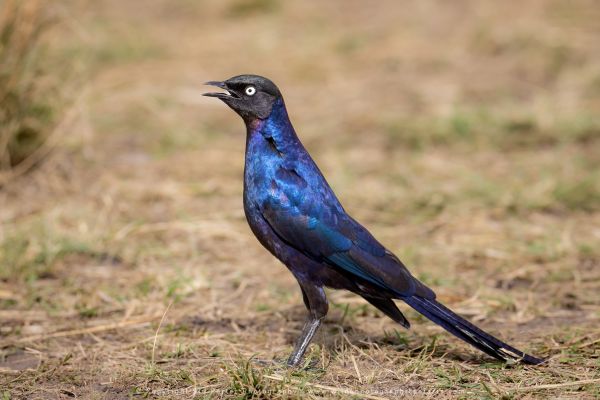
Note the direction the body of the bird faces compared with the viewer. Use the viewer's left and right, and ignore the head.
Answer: facing to the left of the viewer
